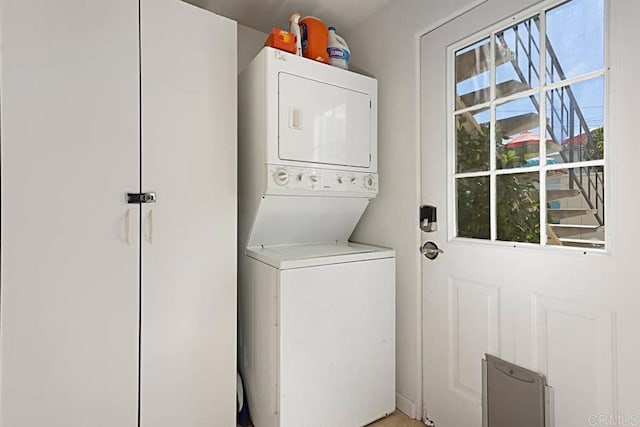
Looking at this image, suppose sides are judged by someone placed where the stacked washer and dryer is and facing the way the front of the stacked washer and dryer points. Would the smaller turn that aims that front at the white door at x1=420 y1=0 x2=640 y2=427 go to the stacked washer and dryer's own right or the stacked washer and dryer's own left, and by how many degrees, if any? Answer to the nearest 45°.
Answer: approximately 45° to the stacked washer and dryer's own left

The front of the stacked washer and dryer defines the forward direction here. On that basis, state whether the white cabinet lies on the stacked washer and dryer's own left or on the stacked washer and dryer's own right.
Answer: on the stacked washer and dryer's own right

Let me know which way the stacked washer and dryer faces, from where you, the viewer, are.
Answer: facing the viewer and to the right of the viewer
